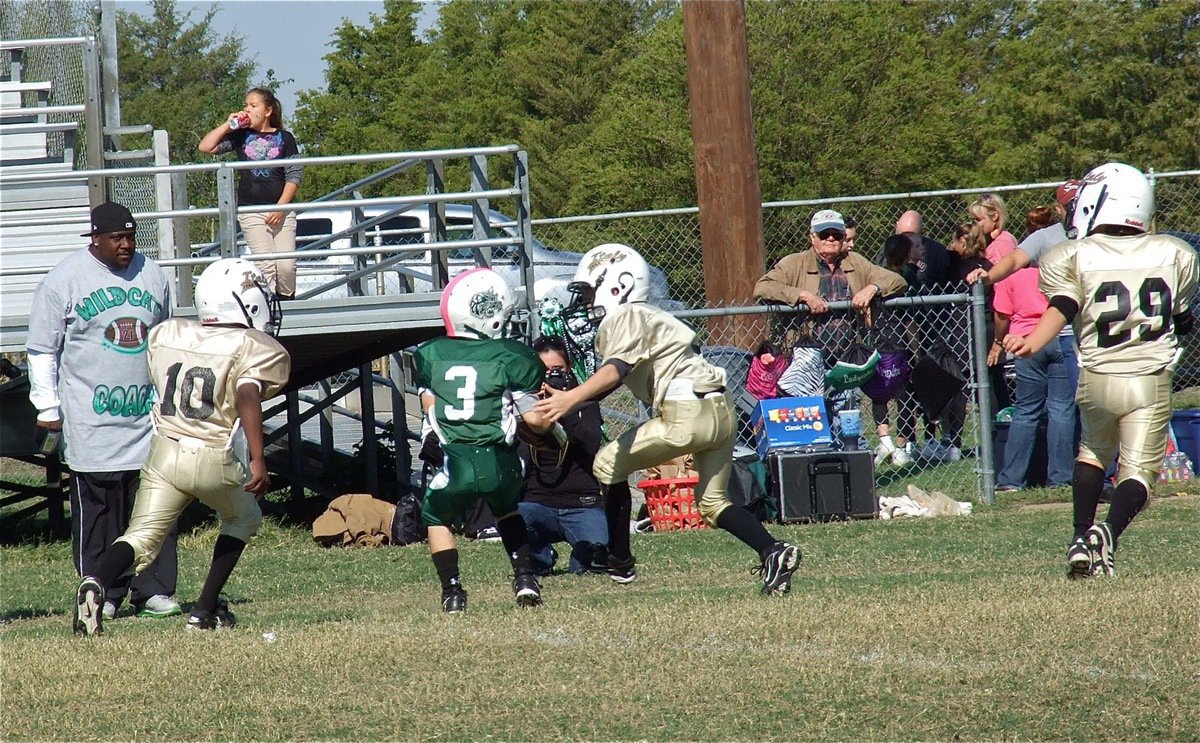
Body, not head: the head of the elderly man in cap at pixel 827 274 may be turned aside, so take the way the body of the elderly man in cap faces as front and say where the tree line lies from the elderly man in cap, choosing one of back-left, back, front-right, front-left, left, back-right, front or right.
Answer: back

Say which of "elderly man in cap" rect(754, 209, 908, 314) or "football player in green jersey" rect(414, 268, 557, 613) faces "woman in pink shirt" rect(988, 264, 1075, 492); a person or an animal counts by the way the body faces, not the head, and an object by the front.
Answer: the football player in green jersey

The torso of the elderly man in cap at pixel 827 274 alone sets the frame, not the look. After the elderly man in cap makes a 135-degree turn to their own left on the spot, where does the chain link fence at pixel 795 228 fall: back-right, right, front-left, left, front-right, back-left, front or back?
front-left

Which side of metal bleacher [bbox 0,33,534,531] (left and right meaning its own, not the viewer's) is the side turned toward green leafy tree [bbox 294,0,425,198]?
back

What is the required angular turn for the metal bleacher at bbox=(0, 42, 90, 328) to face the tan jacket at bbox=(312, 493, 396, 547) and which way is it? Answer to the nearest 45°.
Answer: approximately 45° to its left
